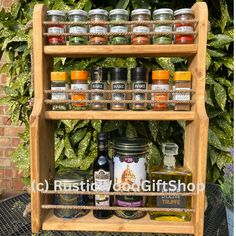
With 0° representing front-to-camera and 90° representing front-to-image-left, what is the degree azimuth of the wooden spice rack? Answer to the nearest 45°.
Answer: approximately 0°
